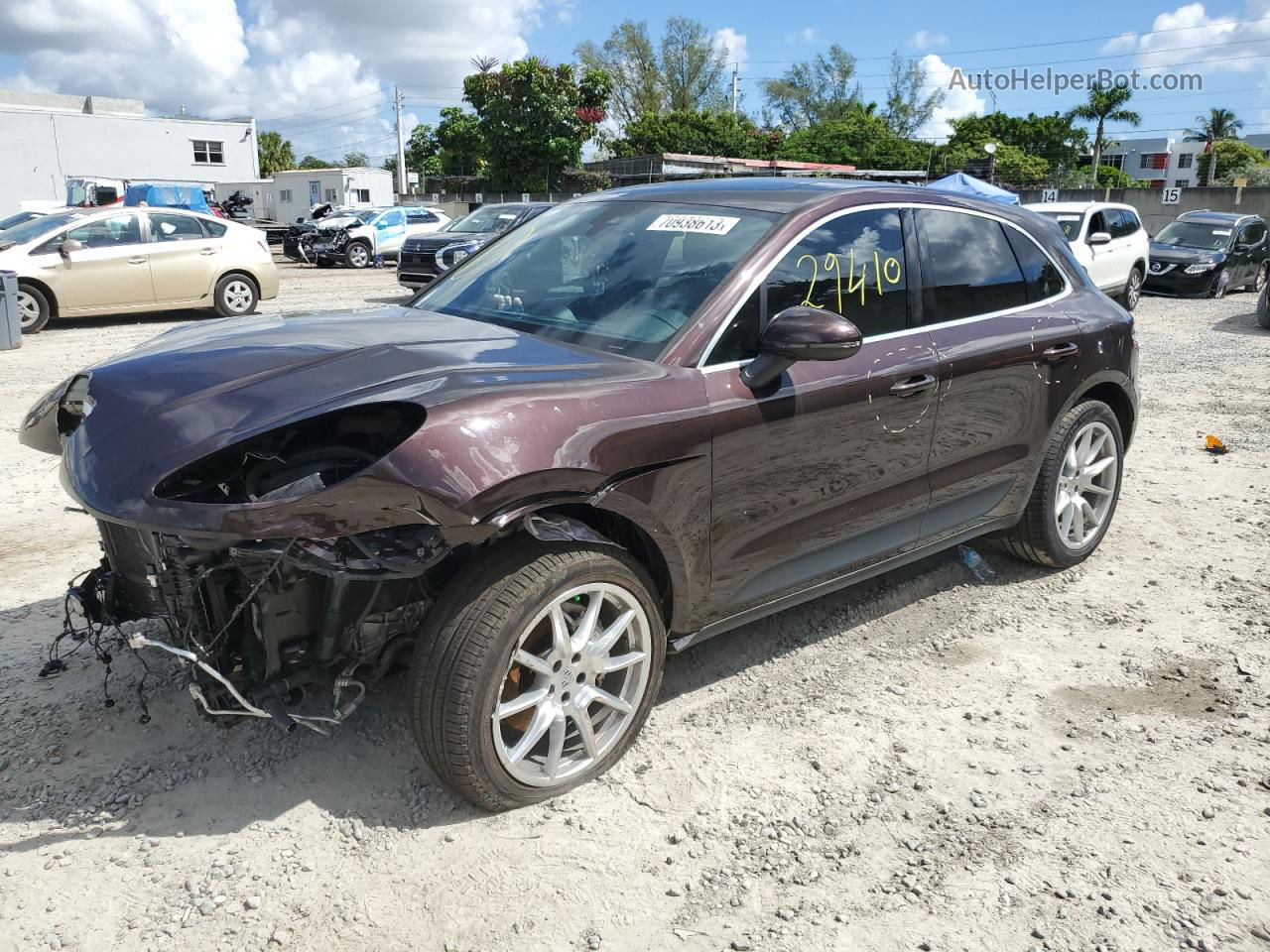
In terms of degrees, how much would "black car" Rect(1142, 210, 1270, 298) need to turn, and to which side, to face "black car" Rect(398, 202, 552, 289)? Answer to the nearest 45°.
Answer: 0° — it already faces it

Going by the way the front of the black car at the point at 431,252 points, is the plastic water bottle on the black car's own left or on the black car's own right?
on the black car's own left

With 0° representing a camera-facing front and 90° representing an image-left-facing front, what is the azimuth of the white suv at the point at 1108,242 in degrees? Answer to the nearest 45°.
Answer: approximately 45°

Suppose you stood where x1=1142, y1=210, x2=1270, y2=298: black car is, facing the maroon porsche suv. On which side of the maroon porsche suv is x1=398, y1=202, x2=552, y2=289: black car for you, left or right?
right

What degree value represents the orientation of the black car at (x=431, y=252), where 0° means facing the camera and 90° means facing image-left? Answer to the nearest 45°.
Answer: approximately 45°

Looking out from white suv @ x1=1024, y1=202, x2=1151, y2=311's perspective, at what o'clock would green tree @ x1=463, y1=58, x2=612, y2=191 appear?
The green tree is roughly at 3 o'clock from the white suv.

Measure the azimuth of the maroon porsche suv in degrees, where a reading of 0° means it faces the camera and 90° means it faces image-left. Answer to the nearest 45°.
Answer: approximately 45°

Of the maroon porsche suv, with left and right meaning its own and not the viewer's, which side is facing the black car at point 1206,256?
back

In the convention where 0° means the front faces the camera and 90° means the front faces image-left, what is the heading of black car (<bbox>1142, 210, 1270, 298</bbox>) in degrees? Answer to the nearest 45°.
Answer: approximately 45°

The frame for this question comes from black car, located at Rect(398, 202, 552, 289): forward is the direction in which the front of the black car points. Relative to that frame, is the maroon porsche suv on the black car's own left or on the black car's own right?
on the black car's own left
